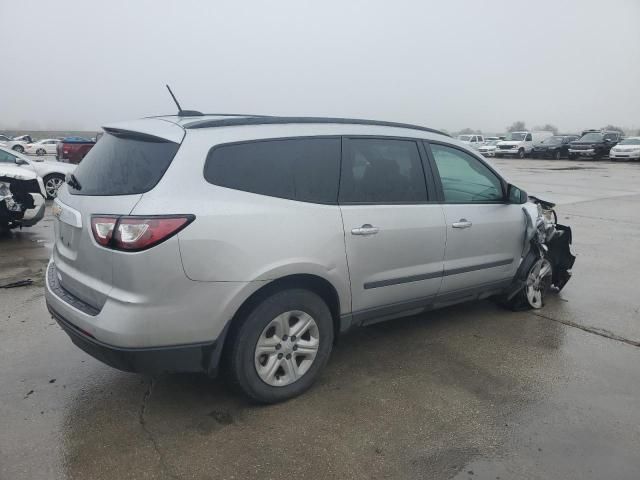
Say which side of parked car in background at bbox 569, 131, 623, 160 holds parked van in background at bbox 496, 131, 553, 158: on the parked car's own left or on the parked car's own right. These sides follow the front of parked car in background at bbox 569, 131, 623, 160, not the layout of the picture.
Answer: on the parked car's own right

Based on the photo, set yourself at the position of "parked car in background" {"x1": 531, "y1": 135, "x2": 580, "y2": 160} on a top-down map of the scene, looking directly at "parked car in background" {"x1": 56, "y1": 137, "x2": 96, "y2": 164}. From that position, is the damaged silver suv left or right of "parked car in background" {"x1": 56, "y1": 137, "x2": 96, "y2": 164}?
left

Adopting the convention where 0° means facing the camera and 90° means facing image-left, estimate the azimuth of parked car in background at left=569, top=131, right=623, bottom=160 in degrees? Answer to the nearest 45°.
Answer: approximately 45°

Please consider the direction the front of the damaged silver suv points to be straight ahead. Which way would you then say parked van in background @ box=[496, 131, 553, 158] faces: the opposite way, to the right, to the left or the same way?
the opposite way

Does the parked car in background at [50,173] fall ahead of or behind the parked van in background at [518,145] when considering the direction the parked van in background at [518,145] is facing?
ahead

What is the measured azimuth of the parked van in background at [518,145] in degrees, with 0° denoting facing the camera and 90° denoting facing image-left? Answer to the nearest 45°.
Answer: approximately 45°

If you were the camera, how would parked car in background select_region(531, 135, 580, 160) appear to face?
facing the viewer and to the left of the viewer

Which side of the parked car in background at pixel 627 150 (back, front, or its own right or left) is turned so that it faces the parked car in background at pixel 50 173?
front

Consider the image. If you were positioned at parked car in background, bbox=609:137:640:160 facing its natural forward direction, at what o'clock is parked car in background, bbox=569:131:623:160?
parked car in background, bbox=569:131:623:160 is roughly at 3 o'clock from parked car in background, bbox=609:137:640:160.

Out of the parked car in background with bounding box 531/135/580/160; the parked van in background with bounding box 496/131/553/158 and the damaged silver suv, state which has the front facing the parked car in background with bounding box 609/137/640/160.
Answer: the damaged silver suv
